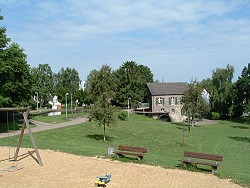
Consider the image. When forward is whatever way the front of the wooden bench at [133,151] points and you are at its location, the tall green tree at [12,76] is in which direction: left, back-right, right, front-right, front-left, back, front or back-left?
right

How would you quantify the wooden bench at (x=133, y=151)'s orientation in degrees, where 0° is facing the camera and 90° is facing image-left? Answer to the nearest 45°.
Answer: approximately 45°

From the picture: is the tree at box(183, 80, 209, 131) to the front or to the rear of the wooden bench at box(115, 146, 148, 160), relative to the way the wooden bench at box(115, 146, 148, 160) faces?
to the rear

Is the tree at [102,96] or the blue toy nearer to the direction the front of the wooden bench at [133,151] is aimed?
the blue toy

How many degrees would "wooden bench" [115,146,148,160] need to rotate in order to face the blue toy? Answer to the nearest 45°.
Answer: approximately 45° to its left

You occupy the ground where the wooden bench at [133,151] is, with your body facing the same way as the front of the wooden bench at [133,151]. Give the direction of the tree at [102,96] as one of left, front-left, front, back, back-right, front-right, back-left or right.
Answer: back-right

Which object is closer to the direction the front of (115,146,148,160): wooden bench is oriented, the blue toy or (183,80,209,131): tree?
the blue toy

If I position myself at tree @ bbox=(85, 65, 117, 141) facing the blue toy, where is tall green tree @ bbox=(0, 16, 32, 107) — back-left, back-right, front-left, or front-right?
back-right

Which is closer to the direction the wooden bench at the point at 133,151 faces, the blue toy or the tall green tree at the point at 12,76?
the blue toy
